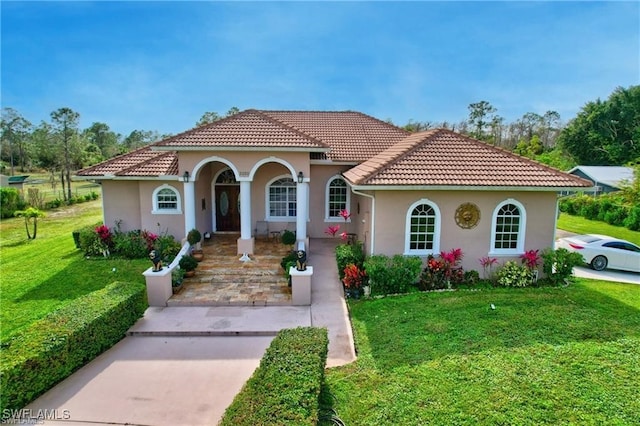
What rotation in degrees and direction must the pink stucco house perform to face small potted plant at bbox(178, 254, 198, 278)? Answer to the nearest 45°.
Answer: approximately 90° to its right

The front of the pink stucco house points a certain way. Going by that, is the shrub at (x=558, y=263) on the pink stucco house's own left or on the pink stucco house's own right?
on the pink stucco house's own left

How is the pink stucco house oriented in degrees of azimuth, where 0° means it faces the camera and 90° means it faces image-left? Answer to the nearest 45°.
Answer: approximately 0°

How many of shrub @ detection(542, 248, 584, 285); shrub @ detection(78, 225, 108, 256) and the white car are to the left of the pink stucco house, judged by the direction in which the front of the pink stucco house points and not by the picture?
2

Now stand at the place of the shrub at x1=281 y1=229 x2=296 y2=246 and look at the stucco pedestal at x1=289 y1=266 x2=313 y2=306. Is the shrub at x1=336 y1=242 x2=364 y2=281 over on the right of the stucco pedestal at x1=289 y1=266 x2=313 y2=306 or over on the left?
left

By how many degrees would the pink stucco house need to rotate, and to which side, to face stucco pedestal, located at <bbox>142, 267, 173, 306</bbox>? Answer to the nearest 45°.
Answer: approximately 45° to its right

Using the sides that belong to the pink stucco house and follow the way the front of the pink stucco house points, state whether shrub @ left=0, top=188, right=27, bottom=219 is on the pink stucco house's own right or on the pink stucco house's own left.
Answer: on the pink stucco house's own right

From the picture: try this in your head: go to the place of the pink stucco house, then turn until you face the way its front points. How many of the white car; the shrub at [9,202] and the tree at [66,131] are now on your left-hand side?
1

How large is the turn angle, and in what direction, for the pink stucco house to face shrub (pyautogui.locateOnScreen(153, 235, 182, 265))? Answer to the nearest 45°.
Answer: approximately 90° to its right

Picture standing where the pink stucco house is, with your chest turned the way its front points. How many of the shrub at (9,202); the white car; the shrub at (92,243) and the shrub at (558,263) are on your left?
2

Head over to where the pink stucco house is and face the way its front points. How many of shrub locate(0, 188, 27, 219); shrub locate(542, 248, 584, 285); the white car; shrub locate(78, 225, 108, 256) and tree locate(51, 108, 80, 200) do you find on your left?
2

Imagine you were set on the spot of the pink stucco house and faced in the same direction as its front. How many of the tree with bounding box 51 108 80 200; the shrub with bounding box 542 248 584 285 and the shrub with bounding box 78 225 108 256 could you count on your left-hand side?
1

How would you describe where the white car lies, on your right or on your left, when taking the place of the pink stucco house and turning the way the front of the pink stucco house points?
on your left

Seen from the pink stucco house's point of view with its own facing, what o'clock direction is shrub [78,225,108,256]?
The shrub is roughly at 3 o'clock from the pink stucco house.

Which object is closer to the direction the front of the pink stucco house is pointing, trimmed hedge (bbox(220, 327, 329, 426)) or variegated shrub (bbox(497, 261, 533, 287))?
the trimmed hedge

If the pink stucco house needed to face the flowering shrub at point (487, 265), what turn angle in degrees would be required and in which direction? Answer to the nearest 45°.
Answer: approximately 90° to its left
